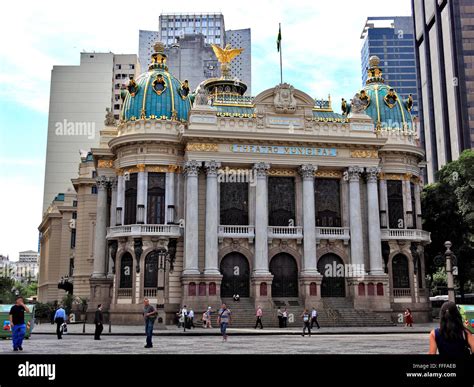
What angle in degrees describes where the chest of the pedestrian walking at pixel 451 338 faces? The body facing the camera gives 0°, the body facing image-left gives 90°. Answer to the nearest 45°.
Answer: approximately 180°

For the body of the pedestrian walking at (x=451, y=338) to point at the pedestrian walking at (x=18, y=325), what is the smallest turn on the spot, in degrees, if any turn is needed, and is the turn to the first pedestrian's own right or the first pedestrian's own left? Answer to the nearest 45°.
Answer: approximately 45° to the first pedestrian's own left

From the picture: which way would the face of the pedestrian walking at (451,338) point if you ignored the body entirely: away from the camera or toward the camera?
away from the camera

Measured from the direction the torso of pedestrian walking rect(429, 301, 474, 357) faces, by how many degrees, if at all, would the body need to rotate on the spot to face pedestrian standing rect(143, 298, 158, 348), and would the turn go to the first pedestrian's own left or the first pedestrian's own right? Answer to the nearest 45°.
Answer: approximately 45° to the first pedestrian's own left

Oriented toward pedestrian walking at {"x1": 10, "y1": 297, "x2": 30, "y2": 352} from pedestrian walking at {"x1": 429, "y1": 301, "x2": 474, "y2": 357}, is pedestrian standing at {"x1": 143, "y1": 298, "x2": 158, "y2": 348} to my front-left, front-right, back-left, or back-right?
front-right
